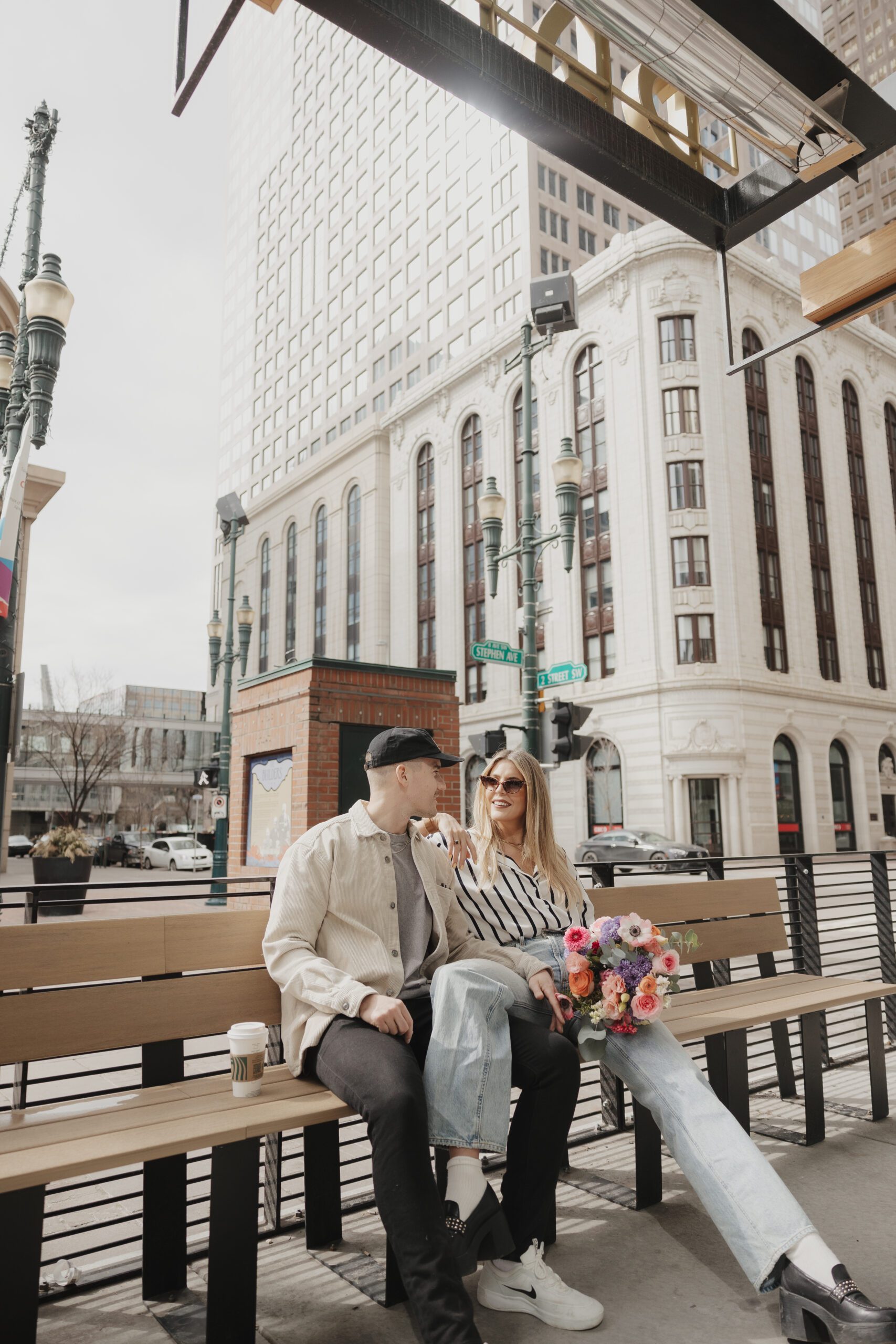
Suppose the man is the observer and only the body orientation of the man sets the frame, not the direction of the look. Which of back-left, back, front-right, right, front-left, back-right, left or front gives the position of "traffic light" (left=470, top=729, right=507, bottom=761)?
back-left

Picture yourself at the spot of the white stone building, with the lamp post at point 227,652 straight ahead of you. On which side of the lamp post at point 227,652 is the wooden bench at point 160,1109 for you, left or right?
left

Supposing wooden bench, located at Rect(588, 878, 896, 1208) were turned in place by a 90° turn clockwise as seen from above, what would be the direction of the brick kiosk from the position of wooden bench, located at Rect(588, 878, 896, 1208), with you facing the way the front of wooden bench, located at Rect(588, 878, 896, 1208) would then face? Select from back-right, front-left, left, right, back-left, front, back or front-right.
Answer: right

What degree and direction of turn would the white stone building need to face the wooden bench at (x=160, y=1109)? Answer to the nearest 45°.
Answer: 0° — it already faces it

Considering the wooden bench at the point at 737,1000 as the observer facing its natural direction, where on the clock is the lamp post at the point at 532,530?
The lamp post is roughly at 7 o'clock from the wooden bench.

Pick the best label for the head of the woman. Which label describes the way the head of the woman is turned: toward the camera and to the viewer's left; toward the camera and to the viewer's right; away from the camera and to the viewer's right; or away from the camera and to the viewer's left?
toward the camera and to the viewer's left

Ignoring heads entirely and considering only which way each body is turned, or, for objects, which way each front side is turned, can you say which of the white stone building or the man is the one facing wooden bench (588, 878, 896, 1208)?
the white stone building

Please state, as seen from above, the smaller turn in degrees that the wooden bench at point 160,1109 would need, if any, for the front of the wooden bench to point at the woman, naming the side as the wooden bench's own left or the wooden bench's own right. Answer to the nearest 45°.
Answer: approximately 45° to the wooden bench's own left

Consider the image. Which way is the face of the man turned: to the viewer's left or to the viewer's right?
to the viewer's right

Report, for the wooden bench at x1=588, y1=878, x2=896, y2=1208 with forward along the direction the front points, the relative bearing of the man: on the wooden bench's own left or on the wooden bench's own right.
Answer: on the wooden bench's own right
